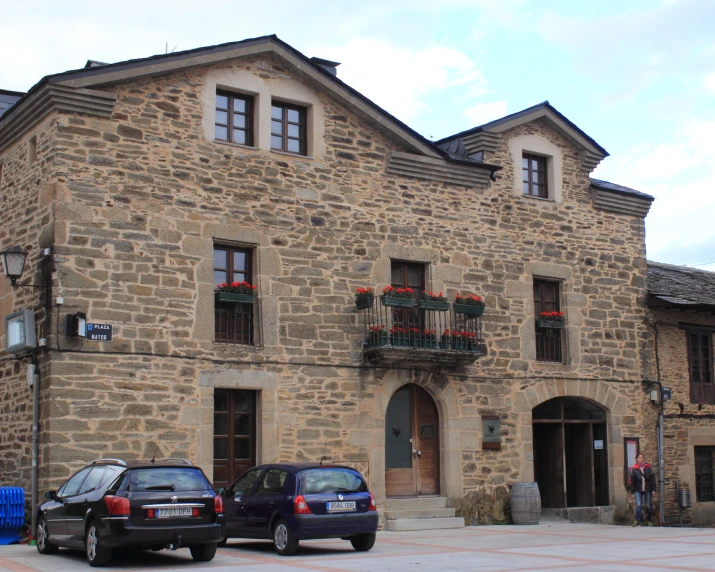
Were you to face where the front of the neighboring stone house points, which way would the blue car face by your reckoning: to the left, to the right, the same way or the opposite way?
the opposite way

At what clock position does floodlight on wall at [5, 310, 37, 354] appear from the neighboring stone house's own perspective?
The floodlight on wall is roughly at 3 o'clock from the neighboring stone house.

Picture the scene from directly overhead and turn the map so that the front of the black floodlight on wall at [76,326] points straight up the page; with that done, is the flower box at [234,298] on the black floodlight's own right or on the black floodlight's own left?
on the black floodlight's own left

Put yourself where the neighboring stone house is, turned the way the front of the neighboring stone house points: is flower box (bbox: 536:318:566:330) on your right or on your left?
on your right

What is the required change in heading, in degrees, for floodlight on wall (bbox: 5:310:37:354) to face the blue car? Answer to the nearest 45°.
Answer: approximately 90° to its left

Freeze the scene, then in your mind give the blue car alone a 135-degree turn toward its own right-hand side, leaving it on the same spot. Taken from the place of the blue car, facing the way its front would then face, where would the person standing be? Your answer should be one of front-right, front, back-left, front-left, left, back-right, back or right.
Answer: front-left

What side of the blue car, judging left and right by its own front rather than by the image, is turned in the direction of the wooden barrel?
right

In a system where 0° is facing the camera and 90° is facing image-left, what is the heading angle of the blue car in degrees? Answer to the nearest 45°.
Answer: approximately 135°

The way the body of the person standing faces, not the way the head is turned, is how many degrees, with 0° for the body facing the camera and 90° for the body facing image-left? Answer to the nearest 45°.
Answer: approximately 0°
